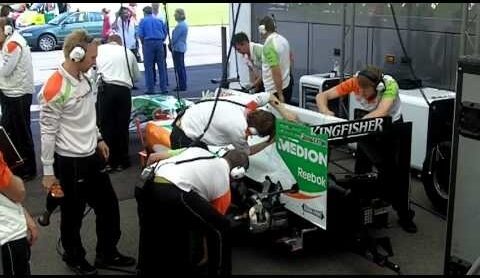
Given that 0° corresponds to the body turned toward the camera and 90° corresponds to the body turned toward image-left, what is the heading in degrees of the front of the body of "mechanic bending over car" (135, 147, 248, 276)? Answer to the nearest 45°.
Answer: approximately 225°

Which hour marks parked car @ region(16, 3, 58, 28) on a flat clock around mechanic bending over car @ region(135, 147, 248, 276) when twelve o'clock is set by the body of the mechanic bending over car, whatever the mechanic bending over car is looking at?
The parked car is roughly at 10 o'clock from the mechanic bending over car.

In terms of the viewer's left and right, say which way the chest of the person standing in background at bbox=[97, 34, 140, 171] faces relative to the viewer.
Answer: facing away from the viewer

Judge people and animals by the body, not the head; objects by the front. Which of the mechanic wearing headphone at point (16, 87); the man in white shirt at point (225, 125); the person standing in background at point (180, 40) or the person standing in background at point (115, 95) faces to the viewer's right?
the man in white shirt

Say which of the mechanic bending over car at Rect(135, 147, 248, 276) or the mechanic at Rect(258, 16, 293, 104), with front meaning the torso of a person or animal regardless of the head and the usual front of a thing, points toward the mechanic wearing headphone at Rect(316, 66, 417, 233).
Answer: the mechanic bending over car

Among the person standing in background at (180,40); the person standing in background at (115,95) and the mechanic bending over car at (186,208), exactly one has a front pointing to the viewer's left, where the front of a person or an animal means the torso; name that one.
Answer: the person standing in background at (180,40)

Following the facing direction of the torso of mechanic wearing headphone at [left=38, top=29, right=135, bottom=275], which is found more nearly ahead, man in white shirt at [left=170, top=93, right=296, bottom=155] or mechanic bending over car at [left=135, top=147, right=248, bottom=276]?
the mechanic bending over car

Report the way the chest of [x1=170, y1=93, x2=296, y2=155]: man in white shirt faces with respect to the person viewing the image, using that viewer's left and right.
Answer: facing to the right of the viewer

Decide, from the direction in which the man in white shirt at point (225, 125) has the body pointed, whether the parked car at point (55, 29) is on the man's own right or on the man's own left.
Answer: on the man's own left

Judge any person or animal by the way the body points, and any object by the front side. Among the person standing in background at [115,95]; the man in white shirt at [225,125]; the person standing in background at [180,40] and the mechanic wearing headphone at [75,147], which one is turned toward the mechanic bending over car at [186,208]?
the mechanic wearing headphone

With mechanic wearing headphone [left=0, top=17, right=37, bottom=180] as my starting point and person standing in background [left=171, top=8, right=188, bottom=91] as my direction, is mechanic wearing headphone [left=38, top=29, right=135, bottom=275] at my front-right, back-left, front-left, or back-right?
back-right
